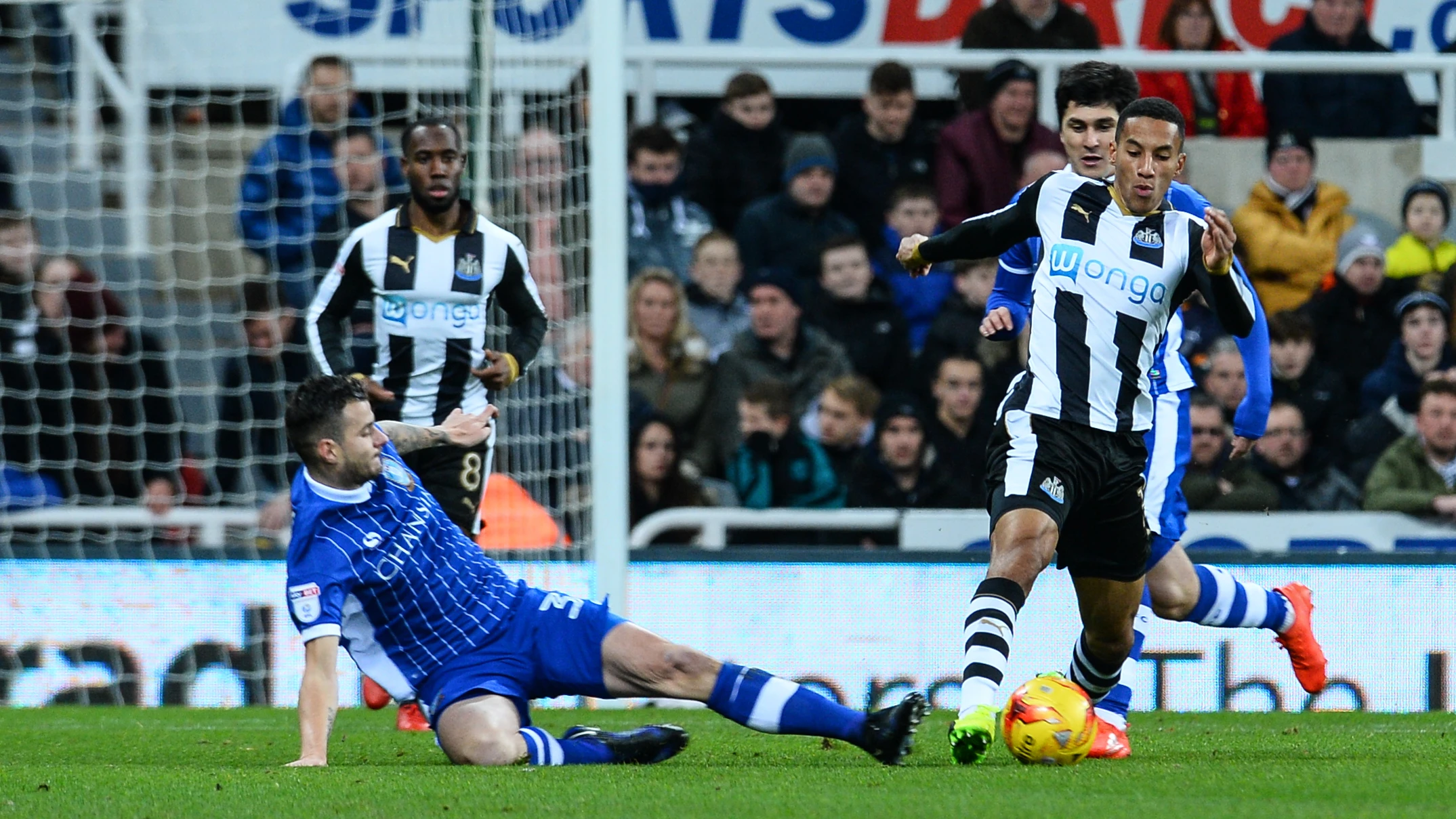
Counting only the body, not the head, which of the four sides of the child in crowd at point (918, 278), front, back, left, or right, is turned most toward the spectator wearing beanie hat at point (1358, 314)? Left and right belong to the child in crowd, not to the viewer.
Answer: left

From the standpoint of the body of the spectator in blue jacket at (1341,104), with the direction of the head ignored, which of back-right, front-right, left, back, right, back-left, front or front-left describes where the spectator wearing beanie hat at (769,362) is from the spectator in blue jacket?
front-right

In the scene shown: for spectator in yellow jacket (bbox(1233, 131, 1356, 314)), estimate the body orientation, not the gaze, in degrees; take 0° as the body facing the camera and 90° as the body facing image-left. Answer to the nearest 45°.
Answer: approximately 0°

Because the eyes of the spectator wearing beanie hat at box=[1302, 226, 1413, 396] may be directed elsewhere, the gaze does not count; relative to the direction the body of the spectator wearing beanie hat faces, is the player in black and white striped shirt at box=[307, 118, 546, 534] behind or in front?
in front

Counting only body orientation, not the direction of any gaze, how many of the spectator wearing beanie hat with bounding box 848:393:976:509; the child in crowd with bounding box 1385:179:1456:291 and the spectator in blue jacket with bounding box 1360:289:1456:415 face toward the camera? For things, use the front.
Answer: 3

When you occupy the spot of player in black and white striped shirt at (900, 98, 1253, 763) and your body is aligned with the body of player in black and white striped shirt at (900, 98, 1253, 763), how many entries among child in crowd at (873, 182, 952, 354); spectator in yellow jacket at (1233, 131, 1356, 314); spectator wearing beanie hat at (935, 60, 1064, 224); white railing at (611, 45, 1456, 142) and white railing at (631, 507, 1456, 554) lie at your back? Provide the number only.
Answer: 5

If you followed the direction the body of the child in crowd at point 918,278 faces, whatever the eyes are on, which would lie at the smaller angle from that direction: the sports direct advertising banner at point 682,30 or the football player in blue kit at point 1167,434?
the football player in blue kit

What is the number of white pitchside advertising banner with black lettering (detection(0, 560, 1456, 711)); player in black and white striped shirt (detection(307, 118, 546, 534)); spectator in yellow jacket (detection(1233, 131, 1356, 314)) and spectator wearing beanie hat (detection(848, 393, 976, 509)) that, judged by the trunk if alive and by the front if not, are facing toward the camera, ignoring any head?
4
